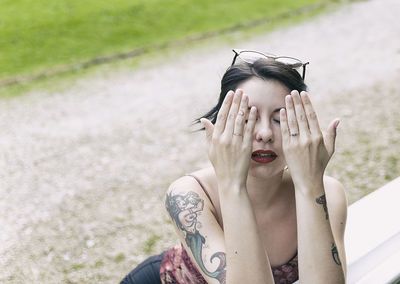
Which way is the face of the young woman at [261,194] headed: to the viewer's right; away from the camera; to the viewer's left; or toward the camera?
toward the camera

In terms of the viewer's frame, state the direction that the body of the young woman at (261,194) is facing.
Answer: toward the camera

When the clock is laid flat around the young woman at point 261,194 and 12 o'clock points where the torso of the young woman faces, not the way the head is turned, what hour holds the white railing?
The white railing is roughly at 10 o'clock from the young woman.
